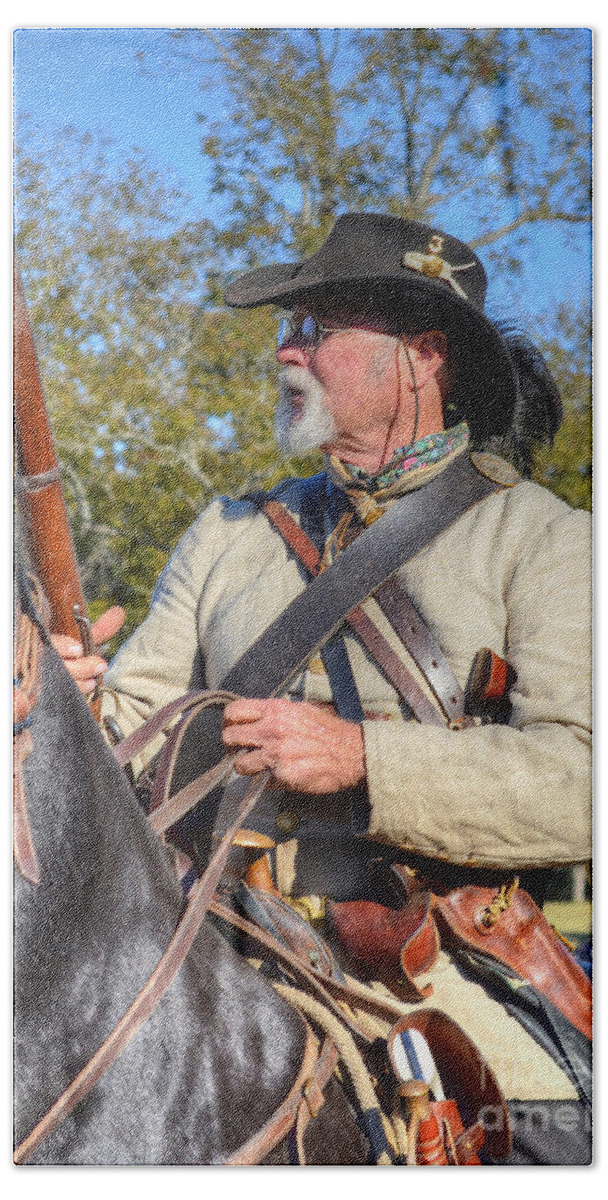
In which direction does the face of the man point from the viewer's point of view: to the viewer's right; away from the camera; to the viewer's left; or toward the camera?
to the viewer's left

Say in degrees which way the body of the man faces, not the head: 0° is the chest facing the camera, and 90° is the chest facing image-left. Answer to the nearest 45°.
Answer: approximately 45°
